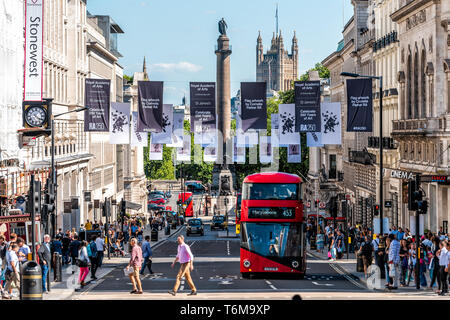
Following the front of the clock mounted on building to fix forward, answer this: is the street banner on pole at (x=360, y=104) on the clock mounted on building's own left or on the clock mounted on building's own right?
on the clock mounted on building's own left

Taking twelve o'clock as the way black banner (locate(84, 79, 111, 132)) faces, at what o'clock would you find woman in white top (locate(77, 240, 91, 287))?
The woman in white top is roughly at 12 o'clock from the black banner.

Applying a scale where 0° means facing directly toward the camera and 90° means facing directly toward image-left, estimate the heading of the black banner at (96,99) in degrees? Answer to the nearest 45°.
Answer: approximately 0°

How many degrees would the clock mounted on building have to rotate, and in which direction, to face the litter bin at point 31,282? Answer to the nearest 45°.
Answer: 0° — it already faces it

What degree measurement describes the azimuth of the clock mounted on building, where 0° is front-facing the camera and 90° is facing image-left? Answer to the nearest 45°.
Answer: approximately 0°

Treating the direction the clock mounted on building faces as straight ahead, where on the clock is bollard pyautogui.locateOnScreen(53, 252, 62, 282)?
The bollard is roughly at 12 o'clock from the clock mounted on building.

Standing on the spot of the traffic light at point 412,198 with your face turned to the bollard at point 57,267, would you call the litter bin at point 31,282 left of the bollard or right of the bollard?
left

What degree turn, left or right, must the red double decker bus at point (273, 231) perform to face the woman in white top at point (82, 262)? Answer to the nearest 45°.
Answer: approximately 90° to its right

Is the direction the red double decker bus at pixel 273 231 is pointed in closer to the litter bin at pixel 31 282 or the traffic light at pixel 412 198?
the litter bin

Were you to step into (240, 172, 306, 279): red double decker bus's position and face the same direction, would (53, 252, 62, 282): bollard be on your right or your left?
on your right
